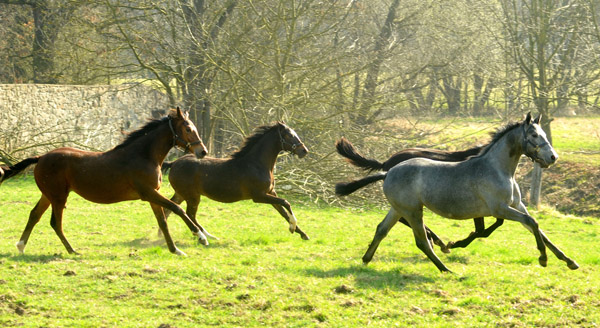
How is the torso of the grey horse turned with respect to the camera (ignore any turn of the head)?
to the viewer's right

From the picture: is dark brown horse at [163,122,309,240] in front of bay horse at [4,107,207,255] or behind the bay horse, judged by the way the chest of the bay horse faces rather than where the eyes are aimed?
in front

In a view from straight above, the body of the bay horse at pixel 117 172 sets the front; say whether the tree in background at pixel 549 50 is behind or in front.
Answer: in front

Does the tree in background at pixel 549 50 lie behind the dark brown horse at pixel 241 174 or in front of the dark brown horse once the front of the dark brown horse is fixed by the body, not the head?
in front

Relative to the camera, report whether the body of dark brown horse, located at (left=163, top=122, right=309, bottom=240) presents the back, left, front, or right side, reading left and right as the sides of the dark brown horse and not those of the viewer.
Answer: right

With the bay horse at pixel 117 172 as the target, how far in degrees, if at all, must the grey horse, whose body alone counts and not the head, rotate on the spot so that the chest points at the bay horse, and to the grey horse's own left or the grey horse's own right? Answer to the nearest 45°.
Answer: approximately 180°

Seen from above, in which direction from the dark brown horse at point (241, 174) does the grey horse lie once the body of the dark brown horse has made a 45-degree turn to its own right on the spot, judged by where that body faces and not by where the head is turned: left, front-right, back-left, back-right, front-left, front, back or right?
front

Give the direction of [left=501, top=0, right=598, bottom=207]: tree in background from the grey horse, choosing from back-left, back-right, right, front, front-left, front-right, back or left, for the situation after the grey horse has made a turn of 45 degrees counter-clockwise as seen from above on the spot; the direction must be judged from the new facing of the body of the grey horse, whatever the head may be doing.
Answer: front-left

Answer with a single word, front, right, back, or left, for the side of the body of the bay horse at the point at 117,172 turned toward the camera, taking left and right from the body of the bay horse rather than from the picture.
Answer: right

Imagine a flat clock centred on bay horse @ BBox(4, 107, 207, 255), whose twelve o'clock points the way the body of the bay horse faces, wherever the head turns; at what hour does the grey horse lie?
The grey horse is roughly at 1 o'clock from the bay horse.
